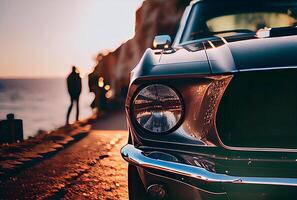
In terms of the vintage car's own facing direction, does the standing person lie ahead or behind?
behind

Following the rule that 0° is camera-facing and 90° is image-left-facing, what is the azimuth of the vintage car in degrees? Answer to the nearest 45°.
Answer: approximately 0°
